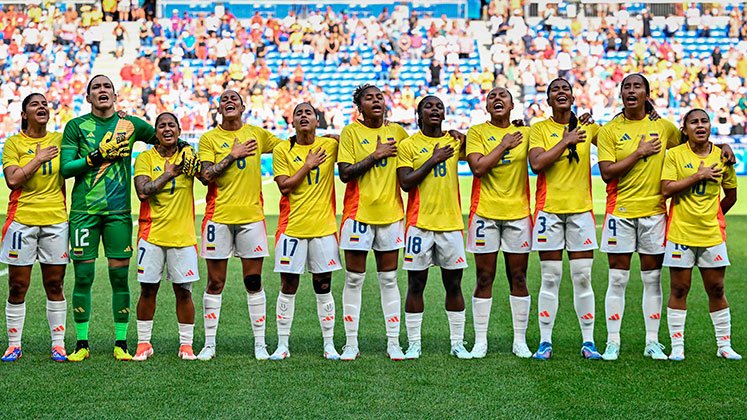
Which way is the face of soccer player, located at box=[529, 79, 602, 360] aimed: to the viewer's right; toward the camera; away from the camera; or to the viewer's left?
toward the camera

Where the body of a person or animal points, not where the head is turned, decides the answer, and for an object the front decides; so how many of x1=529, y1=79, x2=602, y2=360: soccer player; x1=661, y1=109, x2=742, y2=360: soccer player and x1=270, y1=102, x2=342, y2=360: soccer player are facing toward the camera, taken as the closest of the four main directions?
3

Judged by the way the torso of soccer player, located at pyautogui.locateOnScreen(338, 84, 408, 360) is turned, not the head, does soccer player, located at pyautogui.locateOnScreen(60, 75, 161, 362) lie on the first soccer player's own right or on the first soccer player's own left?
on the first soccer player's own right

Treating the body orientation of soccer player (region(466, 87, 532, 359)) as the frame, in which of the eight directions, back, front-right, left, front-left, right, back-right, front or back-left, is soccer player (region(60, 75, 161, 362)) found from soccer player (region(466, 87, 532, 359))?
right

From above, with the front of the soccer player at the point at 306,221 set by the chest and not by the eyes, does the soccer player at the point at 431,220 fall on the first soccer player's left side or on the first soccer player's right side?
on the first soccer player's left side

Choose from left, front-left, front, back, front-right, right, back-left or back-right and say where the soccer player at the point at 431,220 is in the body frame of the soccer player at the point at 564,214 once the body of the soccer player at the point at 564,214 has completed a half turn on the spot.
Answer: left

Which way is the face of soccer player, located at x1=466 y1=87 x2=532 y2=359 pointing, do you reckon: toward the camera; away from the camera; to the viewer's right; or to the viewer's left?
toward the camera

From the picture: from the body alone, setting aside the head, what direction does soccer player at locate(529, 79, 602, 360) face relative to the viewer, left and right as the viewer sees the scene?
facing the viewer

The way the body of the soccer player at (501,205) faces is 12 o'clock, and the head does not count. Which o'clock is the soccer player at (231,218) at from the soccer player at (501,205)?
the soccer player at (231,218) is roughly at 3 o'clock from the soccer player at (501,205).

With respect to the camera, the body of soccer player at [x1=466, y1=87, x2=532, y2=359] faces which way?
toward the camera

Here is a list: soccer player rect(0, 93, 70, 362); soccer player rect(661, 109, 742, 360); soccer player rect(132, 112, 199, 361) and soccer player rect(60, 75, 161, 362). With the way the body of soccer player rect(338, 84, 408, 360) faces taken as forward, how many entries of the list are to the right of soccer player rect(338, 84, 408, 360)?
3

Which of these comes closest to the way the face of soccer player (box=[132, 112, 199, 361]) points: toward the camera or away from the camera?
toward the camera

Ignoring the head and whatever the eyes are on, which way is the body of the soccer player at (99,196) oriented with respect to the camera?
toward the camera

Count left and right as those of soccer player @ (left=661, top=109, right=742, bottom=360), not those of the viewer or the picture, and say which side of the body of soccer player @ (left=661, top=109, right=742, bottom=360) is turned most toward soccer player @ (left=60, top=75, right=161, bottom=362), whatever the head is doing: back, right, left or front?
right

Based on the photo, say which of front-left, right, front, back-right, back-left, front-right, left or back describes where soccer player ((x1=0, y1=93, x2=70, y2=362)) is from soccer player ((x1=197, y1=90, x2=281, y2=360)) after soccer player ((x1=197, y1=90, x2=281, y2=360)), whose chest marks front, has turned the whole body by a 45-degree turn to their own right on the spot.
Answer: front-right

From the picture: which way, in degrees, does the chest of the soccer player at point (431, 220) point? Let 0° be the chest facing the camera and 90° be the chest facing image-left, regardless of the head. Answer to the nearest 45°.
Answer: approximately 0°
